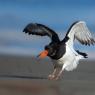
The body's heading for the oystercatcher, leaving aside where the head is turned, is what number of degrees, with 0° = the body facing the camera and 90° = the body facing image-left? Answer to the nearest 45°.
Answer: approximately 45°
